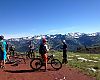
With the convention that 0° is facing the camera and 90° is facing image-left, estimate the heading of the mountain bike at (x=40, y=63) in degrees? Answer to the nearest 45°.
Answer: approximately 270°
